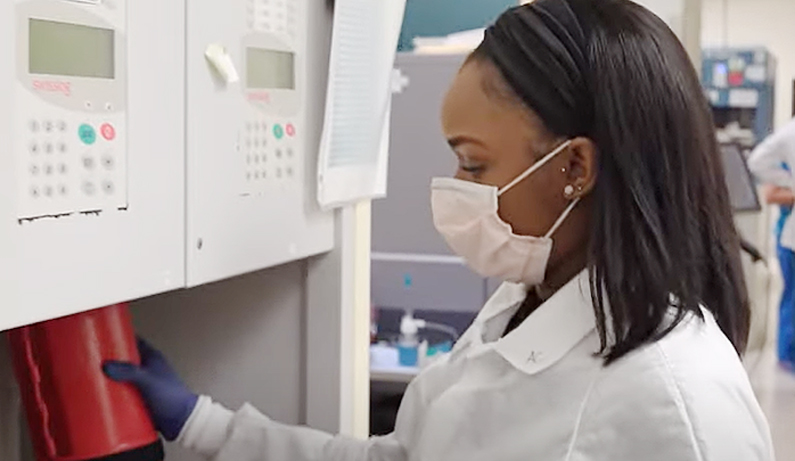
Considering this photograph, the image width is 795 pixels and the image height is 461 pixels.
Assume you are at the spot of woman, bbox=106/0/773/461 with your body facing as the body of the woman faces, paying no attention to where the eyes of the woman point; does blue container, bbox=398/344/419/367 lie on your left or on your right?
on your right

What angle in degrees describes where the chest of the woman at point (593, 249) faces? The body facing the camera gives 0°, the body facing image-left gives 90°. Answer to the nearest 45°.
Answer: approximately 90°

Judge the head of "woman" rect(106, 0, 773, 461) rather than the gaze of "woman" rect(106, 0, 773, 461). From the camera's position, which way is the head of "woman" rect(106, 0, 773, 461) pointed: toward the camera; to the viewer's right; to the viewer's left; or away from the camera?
to the viewer's left

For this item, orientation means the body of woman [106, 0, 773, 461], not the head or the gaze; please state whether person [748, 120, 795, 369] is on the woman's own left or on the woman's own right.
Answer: on the woman's own right
